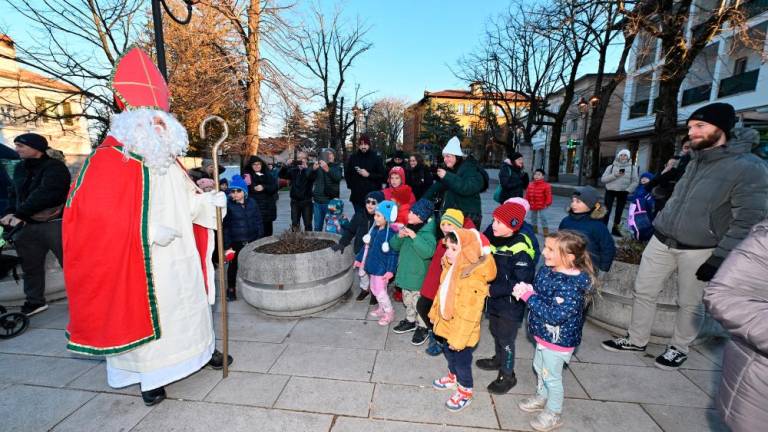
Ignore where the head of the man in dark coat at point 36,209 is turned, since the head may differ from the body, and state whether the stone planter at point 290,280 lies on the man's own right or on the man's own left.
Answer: on the man's own left

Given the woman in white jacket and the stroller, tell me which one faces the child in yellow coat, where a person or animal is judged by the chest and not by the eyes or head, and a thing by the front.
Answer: the woman in white jacket

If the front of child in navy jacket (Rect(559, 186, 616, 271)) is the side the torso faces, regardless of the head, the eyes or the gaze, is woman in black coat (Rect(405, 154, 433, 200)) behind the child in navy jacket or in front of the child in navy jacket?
in front

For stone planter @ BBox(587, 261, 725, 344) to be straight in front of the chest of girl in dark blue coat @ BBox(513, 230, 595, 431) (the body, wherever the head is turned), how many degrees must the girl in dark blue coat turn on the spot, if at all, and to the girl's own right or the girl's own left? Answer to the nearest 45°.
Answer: approximately 90° to the girl's own right

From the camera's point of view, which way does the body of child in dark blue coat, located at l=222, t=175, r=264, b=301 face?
toward the camera

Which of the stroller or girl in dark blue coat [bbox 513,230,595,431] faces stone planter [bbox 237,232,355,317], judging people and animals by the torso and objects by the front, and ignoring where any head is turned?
the girl in dark blue coat

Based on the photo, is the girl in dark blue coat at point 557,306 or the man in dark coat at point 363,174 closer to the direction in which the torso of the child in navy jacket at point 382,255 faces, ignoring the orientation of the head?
the girl in dark blue coat

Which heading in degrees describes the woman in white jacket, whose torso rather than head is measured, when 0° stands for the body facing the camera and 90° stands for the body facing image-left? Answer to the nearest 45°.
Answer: approximately 0°

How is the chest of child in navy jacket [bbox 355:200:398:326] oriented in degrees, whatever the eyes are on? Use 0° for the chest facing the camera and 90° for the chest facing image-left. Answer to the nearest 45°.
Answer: approximately 45°

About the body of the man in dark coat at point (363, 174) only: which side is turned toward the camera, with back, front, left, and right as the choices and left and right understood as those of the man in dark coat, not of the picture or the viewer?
front

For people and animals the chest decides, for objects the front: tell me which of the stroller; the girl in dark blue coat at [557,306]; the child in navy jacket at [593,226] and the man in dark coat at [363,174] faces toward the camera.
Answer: the man in dark coat

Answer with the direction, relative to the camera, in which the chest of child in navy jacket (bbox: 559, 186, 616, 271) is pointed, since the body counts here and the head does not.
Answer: to the viewer's left

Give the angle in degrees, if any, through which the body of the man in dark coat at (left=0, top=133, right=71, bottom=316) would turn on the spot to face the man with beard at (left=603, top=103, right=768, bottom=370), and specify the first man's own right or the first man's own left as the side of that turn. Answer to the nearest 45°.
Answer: approximately 90° to the first man's own left

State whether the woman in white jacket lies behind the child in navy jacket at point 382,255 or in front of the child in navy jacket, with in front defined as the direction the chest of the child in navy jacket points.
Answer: behind

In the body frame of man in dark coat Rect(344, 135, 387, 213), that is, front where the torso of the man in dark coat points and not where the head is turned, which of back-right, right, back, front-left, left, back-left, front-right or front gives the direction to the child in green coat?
front

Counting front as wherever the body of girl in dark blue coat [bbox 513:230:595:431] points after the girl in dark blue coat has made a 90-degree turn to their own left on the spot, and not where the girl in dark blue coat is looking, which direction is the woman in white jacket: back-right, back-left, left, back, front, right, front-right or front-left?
back
